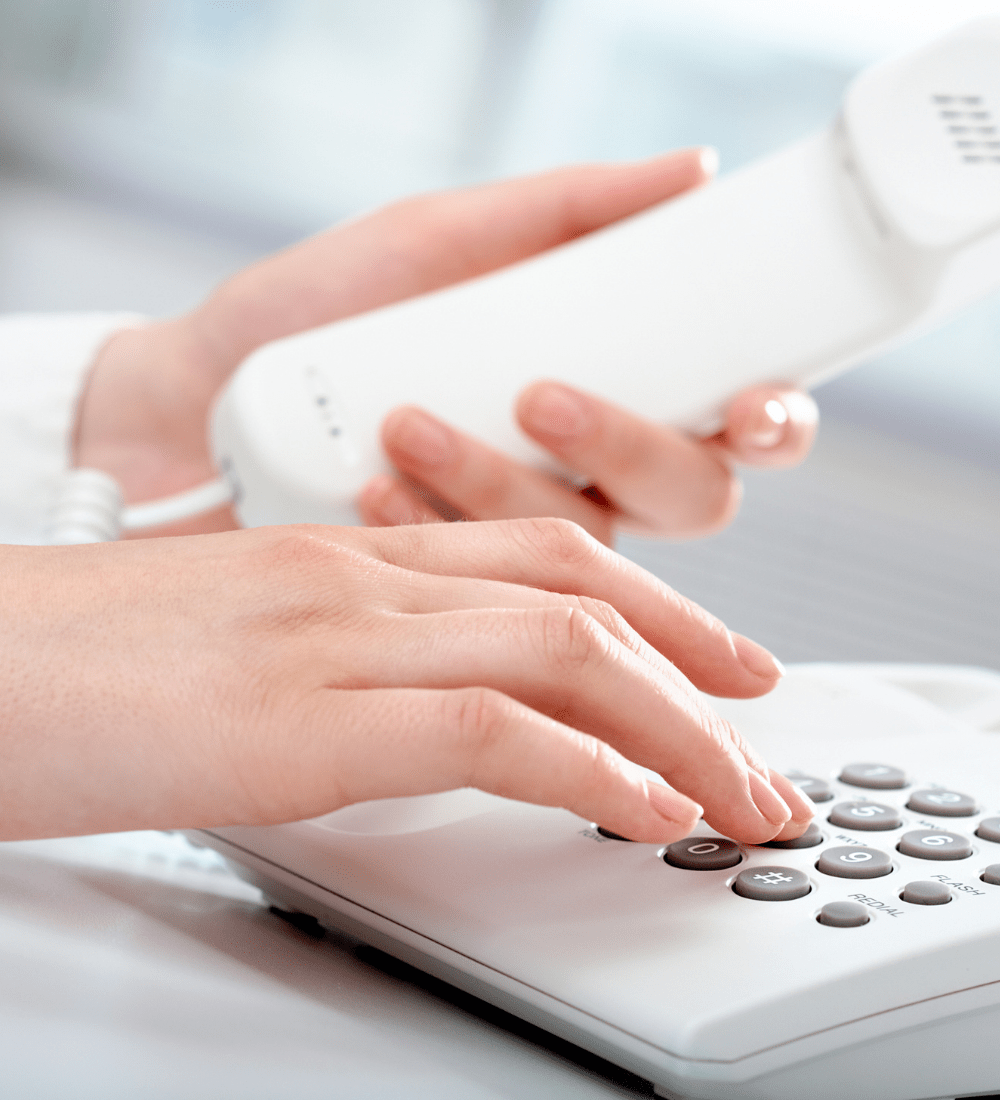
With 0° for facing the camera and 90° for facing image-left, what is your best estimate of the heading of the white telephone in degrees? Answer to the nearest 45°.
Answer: approximately 45°
